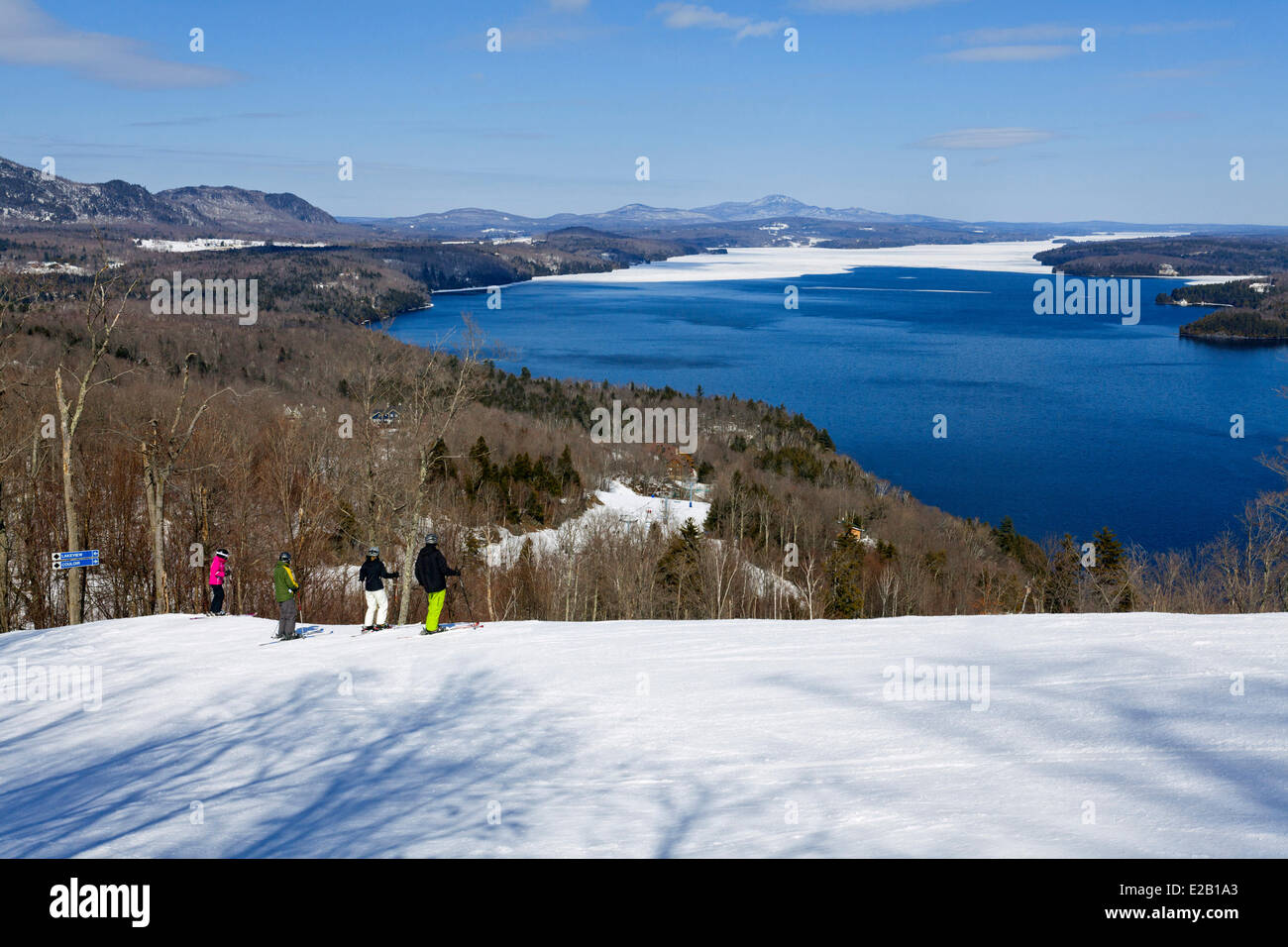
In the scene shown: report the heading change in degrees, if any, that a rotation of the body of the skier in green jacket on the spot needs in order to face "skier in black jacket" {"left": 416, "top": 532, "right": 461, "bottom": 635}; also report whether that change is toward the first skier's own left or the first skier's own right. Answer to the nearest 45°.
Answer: approximately 90° to the first skier's own right

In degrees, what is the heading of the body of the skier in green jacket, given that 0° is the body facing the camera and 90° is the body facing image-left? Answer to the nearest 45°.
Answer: approximately 225°

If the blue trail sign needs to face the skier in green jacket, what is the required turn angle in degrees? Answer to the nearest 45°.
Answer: approximately 45° to its left

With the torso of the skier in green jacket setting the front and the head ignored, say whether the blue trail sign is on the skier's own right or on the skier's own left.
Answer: on the skier's own left

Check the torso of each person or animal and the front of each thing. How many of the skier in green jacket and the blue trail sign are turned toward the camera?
1

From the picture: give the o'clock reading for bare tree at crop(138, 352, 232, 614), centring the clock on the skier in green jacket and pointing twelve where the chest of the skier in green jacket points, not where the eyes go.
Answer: The bare tree is roughly at 10 o'clock from the skier in green jacket.

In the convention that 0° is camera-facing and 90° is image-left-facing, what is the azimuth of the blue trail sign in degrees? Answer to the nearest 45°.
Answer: approximately 0°
